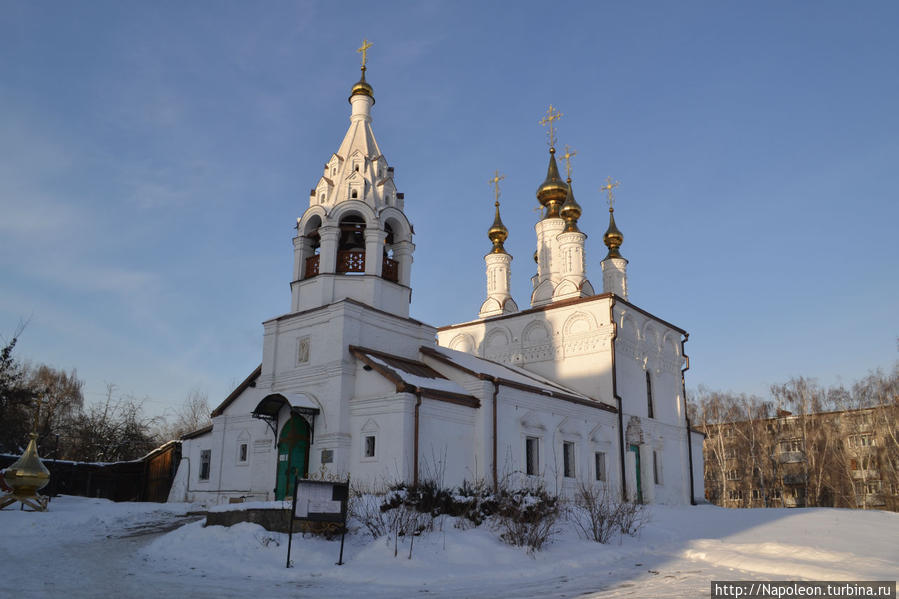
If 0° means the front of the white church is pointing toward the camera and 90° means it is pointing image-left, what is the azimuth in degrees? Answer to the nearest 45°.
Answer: approximately 45°

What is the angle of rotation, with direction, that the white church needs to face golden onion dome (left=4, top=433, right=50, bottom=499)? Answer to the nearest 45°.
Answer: approximately 45° to its right

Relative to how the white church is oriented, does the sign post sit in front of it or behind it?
in front

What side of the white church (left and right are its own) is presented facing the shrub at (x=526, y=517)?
left

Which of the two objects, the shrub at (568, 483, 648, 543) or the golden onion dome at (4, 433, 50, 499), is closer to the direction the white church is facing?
the golden onion dome

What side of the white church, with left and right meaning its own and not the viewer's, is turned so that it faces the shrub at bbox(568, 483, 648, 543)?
left
